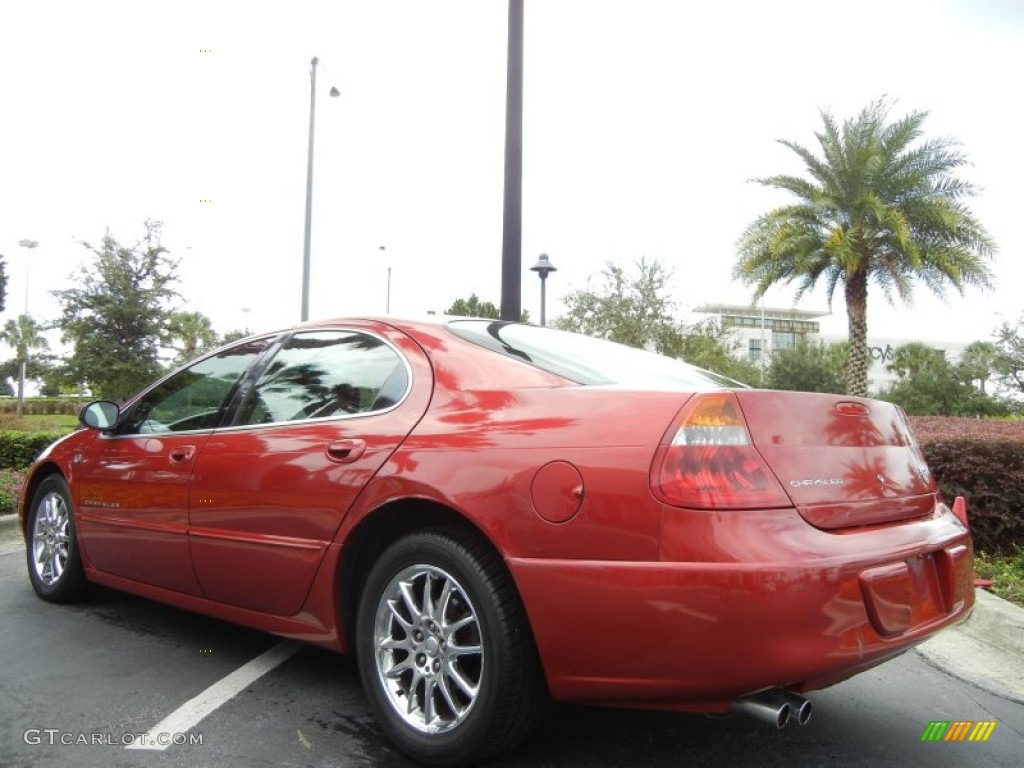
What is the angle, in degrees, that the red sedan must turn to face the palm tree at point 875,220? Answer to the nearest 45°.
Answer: approximately 90° to its right

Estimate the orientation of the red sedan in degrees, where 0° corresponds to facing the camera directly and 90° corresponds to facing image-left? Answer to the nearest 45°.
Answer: approximately 135°

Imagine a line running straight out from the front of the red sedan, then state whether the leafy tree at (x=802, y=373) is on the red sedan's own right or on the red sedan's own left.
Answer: on the red sedan's own right

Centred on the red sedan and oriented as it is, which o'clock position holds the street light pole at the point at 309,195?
The street light pole is roughly at 1 o'clock from the red sedan.

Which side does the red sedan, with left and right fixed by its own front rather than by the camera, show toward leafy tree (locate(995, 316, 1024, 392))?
right

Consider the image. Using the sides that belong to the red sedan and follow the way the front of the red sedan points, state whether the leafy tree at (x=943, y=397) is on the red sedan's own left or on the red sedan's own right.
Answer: on the red sedan's own right
